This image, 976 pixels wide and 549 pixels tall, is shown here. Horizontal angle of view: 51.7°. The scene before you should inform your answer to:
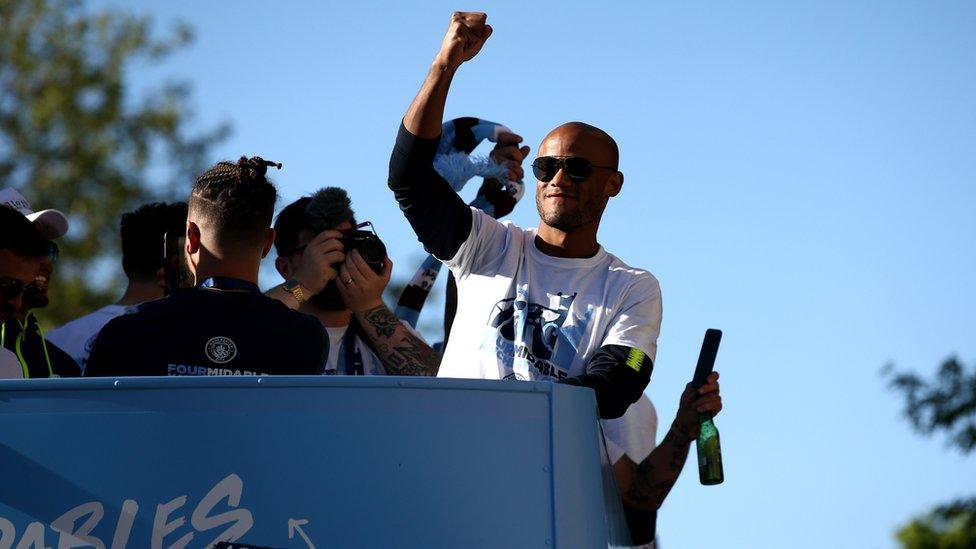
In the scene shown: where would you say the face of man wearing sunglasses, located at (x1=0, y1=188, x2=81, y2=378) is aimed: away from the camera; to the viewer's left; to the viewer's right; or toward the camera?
to the viewer's right

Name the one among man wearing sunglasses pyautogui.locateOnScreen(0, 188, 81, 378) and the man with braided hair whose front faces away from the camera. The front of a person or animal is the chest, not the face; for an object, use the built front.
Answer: the man with braided hair

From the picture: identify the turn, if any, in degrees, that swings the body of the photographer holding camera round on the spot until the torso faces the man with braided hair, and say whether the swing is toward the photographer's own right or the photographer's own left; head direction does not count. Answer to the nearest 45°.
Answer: approximately 45° to the photographer's own right

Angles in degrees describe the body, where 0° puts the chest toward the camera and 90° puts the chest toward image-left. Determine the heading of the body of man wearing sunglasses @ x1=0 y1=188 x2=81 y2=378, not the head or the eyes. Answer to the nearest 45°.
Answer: approximately 315°

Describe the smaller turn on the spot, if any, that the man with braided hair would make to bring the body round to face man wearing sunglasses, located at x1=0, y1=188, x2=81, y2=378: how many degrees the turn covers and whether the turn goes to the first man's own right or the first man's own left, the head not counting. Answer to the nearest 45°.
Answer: approximately 45° to the first man's own left

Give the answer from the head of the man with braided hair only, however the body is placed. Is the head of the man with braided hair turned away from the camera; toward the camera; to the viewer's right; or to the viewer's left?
away from the camera

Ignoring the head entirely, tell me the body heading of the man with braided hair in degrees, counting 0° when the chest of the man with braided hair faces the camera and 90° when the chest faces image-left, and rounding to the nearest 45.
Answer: approximately 180°

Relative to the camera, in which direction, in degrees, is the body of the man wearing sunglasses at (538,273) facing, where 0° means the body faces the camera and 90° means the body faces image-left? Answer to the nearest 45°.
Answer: approximately 45°
